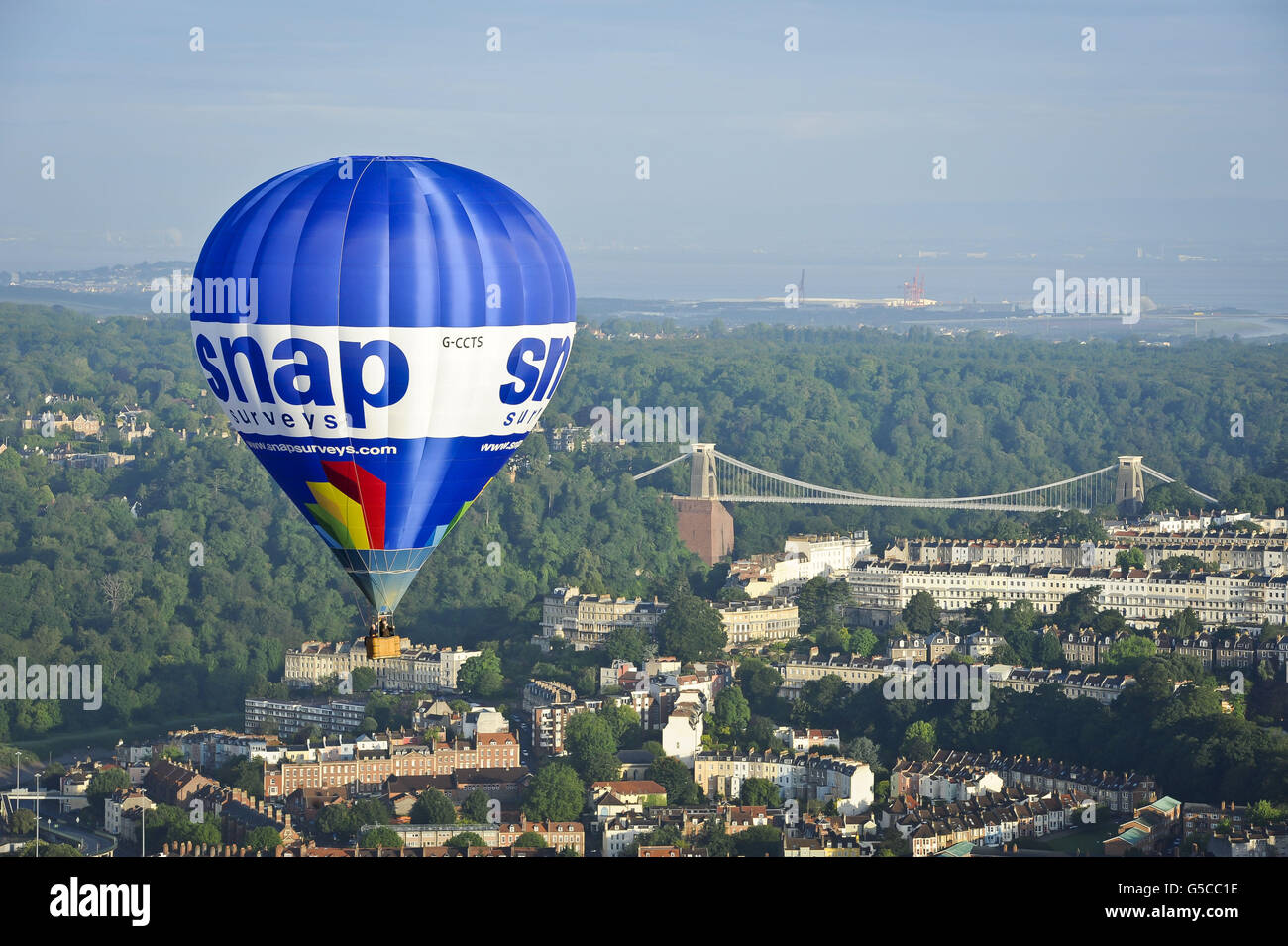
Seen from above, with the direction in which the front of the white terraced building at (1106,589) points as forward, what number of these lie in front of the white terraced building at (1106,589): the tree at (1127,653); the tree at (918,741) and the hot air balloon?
3

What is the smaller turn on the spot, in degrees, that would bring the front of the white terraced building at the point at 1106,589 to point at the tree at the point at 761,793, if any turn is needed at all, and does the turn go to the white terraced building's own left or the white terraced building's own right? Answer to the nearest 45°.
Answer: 0° — it already faces it

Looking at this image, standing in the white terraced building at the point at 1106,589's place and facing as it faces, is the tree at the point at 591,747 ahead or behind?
ahead

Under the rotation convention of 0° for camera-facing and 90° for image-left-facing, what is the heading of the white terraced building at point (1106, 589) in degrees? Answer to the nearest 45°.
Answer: approximately 0°

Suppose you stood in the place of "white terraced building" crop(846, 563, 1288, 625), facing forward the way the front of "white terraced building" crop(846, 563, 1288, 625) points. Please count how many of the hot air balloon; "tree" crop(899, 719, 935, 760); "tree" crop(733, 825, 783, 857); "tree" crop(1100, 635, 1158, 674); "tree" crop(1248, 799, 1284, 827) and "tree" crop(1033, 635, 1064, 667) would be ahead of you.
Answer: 6

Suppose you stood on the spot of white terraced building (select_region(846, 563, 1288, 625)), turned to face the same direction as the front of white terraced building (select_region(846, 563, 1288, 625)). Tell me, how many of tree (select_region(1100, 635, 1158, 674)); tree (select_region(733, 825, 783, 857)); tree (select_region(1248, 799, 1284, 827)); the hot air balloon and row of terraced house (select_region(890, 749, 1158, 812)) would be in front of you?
5

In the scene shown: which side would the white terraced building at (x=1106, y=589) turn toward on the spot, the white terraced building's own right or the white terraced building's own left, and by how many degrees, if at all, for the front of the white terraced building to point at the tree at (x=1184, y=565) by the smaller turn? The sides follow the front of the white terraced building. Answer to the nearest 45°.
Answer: approximately 135° to the white terraced building's own left

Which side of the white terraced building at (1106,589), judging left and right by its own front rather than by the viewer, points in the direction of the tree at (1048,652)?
front

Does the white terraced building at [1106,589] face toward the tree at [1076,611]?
yes

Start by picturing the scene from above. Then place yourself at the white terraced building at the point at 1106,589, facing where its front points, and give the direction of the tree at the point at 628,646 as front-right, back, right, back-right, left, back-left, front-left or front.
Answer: front-right

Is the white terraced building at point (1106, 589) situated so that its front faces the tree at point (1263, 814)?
yes

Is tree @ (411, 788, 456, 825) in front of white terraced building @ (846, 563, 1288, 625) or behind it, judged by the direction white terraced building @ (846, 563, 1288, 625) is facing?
in front

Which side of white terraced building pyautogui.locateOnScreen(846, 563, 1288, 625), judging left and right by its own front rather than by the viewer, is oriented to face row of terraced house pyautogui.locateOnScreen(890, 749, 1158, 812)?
front

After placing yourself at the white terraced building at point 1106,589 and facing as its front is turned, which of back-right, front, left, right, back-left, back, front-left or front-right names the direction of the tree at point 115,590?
right

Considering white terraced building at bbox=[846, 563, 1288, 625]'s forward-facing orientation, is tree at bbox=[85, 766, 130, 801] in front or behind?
in front
